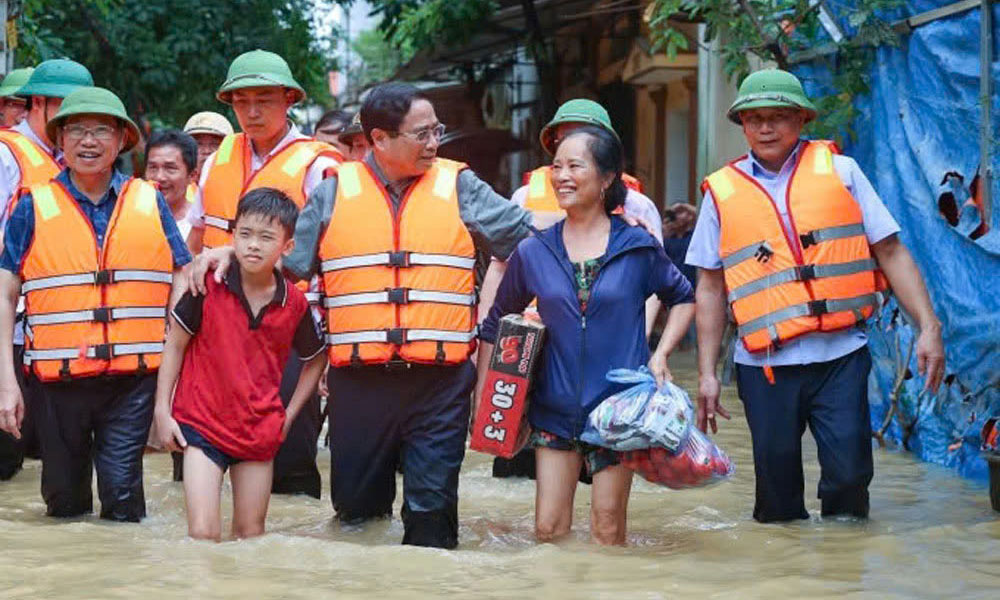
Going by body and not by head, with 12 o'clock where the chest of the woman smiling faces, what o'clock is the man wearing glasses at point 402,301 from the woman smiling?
The man wearing glasses is roughly at 3 o'clock from the woman smiling.

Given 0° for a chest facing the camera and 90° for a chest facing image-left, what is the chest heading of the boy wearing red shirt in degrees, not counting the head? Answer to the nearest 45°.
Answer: approximately 0°

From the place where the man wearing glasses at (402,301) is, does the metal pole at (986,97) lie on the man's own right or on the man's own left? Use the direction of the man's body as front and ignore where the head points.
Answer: on the man's own left

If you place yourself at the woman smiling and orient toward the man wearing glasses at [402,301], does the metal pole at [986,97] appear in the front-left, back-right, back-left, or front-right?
back-right

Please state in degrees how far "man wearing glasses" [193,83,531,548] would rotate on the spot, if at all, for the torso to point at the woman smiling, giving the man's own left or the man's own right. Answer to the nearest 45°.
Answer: approximately 90° to the man's own left

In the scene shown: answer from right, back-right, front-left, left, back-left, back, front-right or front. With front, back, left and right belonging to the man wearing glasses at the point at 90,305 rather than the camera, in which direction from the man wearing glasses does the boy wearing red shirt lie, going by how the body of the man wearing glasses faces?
front-left

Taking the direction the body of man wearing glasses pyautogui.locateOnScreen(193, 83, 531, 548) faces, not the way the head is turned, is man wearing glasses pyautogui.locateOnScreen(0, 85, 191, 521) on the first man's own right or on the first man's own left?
on the first man's own right

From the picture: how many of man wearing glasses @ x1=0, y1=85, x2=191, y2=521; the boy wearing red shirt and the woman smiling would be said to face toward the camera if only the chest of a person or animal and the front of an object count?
3

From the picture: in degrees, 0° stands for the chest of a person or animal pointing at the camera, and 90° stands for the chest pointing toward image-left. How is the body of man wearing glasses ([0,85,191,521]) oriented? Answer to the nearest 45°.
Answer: approximately 0°

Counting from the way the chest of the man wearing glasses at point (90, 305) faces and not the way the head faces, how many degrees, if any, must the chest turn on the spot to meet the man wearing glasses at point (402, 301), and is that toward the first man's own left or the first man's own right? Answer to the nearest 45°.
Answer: approximately 45° to the first man's own left
